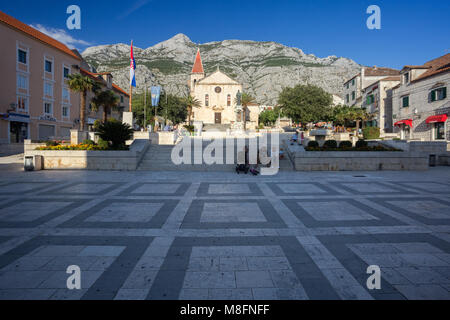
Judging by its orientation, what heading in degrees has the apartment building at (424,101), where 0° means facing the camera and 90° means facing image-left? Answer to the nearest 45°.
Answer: approximately 45°

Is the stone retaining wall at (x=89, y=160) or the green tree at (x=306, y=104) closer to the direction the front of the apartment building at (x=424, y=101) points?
the stone retaining wall

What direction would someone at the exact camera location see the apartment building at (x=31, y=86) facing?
facing the viewer and to the right of the viewer

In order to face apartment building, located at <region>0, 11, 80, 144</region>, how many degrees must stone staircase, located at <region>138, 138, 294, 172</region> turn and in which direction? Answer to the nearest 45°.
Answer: approximately 135° to its right

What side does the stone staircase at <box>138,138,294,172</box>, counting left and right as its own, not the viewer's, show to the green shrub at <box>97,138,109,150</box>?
right

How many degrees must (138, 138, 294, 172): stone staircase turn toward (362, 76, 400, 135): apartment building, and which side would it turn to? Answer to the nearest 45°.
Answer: approximately 135° to its left

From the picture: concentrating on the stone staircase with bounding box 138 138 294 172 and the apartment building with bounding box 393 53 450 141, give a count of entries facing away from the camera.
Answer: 0

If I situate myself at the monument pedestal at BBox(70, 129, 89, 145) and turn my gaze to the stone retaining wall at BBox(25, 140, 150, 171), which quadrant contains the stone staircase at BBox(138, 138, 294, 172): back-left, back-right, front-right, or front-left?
front-left

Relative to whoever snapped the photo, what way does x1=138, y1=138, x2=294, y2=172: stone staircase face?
facing the viewer

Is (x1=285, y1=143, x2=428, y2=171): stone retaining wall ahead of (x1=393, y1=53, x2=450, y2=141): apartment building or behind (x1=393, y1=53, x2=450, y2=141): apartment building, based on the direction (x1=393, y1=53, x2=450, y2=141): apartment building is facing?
ahead

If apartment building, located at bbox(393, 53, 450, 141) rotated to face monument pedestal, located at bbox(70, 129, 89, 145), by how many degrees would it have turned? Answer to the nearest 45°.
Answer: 0° — it already faces it

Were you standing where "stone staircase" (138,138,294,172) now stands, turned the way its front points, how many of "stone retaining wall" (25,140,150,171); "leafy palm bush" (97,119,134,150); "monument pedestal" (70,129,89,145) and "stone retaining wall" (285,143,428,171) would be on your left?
1

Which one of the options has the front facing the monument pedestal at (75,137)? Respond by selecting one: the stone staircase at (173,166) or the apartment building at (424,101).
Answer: the apartment building

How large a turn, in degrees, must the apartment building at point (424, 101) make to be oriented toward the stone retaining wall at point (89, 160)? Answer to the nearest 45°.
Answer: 0° — it already faces it
